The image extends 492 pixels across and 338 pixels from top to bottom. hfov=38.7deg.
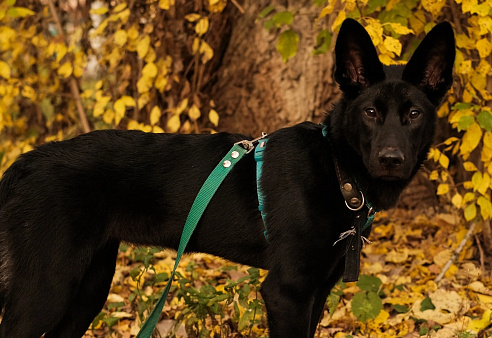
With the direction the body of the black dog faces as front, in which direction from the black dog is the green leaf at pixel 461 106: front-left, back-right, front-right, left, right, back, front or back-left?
front-left

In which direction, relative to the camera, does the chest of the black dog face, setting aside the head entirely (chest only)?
to the viewer's right

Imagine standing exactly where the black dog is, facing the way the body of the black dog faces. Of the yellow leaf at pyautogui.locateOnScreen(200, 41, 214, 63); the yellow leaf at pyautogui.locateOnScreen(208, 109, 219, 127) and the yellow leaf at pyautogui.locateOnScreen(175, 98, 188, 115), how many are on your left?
3

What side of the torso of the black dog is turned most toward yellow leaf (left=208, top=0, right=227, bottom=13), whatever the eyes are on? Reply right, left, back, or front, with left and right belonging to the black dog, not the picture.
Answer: left

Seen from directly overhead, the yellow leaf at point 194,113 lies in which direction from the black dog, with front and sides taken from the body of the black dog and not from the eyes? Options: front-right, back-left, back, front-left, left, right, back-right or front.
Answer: left

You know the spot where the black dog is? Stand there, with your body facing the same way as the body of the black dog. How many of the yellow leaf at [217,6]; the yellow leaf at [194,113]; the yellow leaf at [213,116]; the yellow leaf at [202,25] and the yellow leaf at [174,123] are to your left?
5

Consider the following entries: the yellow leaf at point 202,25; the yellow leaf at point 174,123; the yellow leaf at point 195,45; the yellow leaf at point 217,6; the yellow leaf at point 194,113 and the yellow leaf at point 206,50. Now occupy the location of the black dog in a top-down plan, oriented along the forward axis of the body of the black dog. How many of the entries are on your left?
6

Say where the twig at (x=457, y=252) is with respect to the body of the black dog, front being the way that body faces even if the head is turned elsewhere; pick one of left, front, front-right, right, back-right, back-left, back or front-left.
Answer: front-left

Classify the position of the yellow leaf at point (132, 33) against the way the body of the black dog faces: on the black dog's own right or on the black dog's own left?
on the black dog's own left

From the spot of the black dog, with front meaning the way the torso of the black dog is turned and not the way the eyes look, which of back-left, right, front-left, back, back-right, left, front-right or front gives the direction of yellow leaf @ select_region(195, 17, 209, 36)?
left

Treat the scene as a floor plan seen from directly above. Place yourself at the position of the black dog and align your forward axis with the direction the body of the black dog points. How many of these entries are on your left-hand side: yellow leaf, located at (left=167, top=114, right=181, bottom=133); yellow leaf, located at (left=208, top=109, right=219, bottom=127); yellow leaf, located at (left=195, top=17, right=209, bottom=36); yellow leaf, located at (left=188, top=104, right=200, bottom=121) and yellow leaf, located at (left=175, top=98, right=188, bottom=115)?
5

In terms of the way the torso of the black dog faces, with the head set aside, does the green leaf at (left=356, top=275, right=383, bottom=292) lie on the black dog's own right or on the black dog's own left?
on the black dog's own left

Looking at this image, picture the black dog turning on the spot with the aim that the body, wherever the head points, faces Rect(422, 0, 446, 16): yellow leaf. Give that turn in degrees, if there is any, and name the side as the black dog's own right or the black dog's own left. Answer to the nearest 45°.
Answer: approximately 45° to the black dog's own left

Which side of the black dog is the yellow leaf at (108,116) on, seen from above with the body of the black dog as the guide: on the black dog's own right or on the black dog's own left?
on the black dog's own left

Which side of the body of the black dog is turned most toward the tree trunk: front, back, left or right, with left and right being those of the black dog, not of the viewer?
left

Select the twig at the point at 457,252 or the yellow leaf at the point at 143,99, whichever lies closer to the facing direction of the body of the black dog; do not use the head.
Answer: the twig

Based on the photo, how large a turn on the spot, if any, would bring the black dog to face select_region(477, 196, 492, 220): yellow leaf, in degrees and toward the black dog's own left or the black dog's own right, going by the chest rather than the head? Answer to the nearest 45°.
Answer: approximately 45° to the black dog's own left

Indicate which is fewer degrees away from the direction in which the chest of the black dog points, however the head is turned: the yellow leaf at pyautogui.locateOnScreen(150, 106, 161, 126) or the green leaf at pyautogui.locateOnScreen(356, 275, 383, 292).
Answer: the green leaf
